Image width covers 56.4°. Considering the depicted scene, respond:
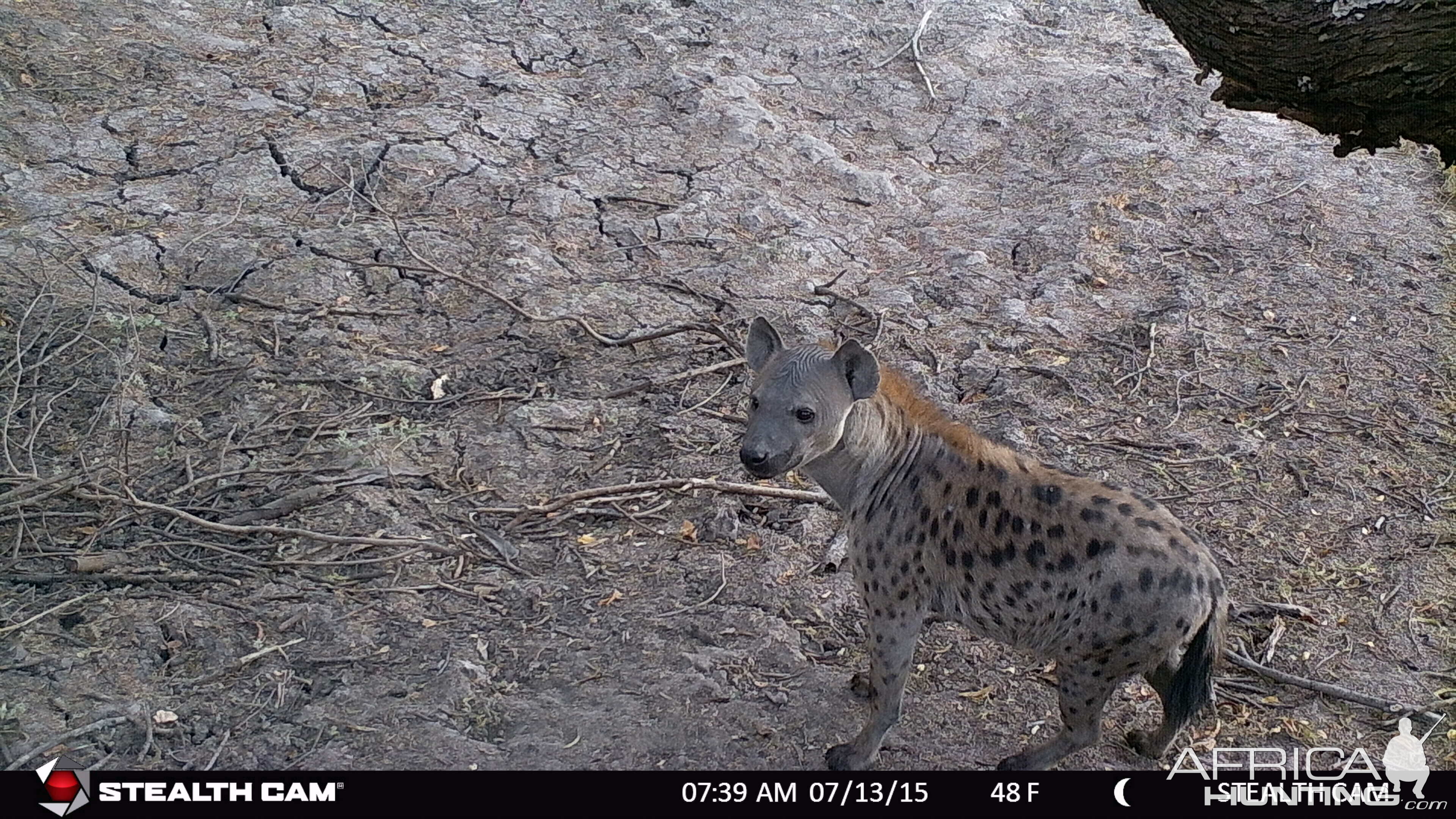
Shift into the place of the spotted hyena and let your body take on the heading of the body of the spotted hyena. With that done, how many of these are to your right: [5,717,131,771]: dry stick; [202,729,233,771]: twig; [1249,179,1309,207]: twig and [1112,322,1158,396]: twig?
2

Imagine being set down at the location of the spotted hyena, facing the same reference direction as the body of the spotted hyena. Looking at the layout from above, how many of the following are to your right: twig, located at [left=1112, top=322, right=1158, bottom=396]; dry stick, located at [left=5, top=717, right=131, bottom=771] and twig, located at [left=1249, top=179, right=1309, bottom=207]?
2

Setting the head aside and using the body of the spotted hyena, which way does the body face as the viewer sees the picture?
to the viewer's left

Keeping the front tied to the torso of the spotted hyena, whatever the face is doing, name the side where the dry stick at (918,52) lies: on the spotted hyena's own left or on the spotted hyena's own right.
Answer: on the spotted hyena's own right

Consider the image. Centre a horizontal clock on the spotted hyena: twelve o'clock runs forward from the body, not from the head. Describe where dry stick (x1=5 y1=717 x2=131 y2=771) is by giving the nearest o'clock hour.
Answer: The dry stick is roughly at 11 o'clock from the spotted hyena.

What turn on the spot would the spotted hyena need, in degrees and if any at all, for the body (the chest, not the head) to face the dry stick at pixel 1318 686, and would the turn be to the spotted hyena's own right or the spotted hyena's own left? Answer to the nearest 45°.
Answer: approximately 135° to the spotted hyena's own right

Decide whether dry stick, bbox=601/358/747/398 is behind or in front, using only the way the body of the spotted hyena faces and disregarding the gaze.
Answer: in front

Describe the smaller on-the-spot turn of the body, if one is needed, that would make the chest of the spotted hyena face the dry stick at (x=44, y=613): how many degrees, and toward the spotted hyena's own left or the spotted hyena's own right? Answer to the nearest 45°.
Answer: approximately 45° to the spotted hyena's own left

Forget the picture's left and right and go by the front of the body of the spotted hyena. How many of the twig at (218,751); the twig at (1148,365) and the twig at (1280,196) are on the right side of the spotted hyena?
2

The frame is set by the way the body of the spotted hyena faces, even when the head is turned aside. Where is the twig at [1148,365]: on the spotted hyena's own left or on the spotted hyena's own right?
on the spotted hyena's own right

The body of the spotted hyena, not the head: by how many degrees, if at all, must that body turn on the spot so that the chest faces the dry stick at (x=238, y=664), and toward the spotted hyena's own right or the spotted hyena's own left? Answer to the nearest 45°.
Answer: approximately 45° to the spotted hyena's own left
